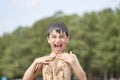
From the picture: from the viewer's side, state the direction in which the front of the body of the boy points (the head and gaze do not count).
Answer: toward the camera
